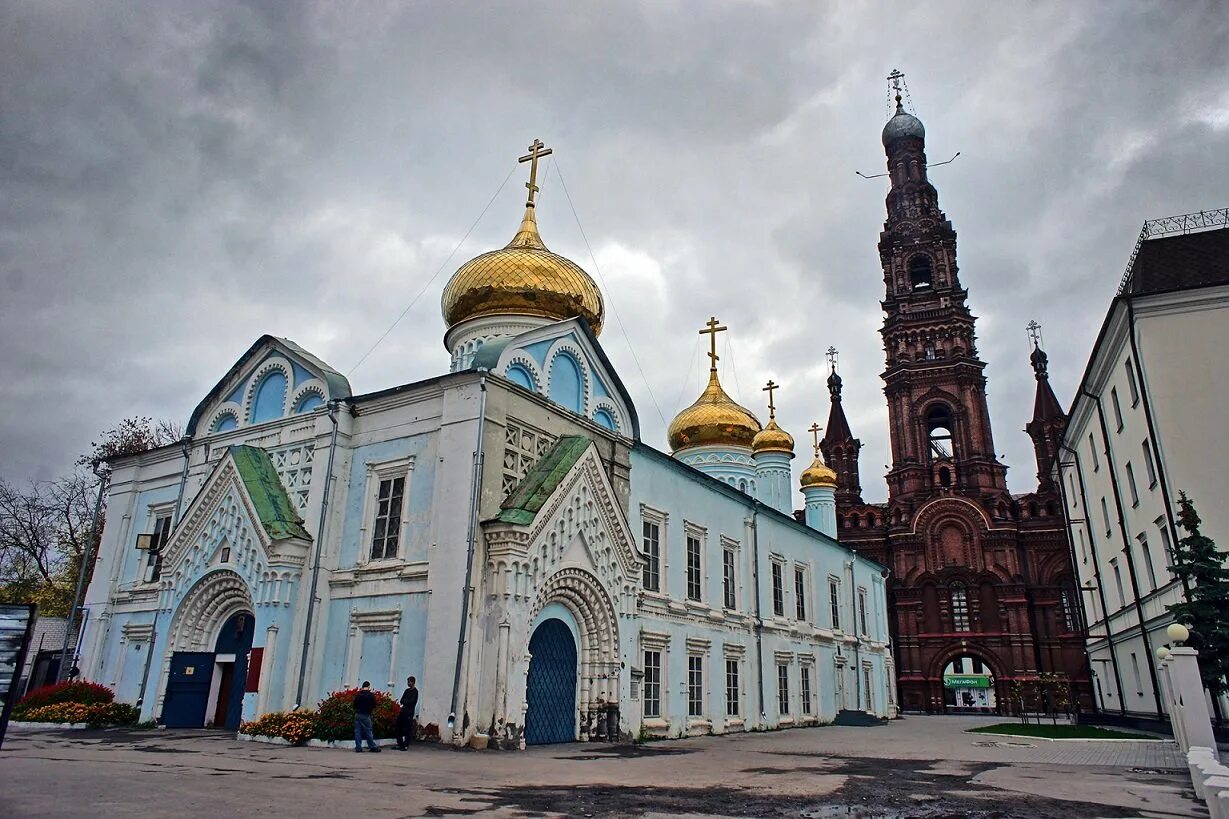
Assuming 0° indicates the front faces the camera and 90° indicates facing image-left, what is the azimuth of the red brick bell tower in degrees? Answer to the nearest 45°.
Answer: approximately 0°

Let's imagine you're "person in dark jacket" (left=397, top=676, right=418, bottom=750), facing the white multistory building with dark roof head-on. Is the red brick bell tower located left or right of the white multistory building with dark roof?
left

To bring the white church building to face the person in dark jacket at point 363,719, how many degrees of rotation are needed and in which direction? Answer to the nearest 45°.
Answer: approximately 45° to its left

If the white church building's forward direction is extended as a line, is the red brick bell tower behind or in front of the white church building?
behind

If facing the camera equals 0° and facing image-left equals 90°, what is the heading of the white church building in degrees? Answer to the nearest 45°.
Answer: approximately 45°

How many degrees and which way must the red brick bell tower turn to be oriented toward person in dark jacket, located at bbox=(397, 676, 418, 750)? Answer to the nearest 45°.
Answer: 0° — it already faces them
